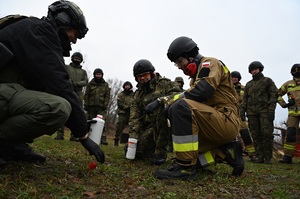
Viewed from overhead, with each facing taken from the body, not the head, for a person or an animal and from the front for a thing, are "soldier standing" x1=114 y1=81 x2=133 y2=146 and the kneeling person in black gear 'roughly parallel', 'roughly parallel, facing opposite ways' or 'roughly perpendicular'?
roughly perpendicular

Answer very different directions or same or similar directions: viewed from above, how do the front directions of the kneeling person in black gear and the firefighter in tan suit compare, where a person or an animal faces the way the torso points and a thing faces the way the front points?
very different directions

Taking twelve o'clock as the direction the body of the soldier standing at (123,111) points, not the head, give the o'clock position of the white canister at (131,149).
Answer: The white canister is roughly at 12 o'clock from the soldier standing.

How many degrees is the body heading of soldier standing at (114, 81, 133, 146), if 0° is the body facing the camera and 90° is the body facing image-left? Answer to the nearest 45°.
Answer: approximately 0°

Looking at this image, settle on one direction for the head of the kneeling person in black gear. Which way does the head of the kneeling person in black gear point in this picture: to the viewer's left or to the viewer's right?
to the viewer's right

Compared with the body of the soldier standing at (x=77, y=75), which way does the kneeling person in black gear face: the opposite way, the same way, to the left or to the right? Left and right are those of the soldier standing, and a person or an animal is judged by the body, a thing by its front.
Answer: to the left

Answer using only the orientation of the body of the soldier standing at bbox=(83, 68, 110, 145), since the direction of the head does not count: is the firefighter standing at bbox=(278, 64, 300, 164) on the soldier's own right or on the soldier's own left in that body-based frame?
on the soldier's own left

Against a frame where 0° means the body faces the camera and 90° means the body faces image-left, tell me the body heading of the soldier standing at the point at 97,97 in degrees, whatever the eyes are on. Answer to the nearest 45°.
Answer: approximately 0°

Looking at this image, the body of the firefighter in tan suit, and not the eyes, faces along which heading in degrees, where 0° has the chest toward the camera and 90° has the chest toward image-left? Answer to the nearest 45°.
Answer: approximately 90°

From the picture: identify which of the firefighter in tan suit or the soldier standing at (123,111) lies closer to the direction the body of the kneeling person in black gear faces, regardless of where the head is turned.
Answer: the firefighter in tan suit

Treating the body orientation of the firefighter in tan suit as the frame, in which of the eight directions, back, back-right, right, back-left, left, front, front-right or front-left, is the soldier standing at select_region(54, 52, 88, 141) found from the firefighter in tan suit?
front-right

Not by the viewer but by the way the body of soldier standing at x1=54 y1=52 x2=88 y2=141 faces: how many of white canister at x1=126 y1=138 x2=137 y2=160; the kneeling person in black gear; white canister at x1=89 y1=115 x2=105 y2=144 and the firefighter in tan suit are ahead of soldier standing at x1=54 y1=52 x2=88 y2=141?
4
